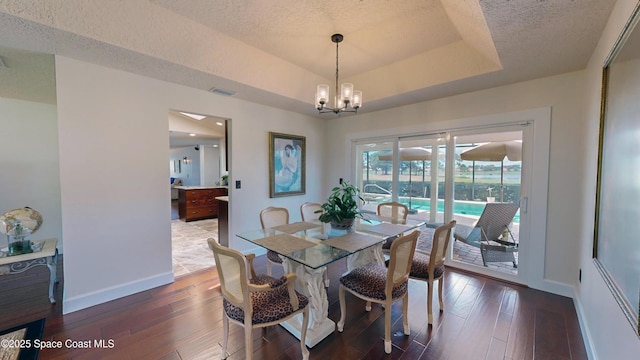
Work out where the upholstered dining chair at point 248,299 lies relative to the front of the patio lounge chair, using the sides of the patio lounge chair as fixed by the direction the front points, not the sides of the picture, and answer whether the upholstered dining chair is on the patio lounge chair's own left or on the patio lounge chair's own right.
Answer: on the patio lounge chair's own left

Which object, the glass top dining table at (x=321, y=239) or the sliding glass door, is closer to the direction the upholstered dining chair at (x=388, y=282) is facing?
the glass top dining table

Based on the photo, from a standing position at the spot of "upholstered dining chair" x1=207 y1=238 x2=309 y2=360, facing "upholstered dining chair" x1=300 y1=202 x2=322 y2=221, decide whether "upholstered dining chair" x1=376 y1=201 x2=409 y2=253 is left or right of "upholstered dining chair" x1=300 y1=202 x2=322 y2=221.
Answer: right

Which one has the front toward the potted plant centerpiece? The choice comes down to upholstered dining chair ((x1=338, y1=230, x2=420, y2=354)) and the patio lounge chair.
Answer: the upholstered dining chair

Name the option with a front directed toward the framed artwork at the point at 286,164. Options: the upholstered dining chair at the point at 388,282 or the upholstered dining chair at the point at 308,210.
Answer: the upholstered dining chair at the point at 388,282

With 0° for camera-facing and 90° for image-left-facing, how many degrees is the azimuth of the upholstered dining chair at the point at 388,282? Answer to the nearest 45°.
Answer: approximately 135°

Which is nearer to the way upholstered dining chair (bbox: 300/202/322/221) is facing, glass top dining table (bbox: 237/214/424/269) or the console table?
the glass top dining table

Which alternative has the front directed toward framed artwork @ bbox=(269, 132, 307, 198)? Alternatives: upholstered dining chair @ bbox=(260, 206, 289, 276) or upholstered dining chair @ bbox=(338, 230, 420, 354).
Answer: upholstered dining chair @ bbox=(338, 230, 420, 354)

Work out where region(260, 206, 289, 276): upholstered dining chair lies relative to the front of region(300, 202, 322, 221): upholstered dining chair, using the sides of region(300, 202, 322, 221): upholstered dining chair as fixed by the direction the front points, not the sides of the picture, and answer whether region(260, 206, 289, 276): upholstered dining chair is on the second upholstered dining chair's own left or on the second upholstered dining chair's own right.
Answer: on the second upholstered dining chair's own right

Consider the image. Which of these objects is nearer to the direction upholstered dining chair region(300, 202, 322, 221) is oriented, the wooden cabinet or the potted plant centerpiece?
the potted plant centerpiece
